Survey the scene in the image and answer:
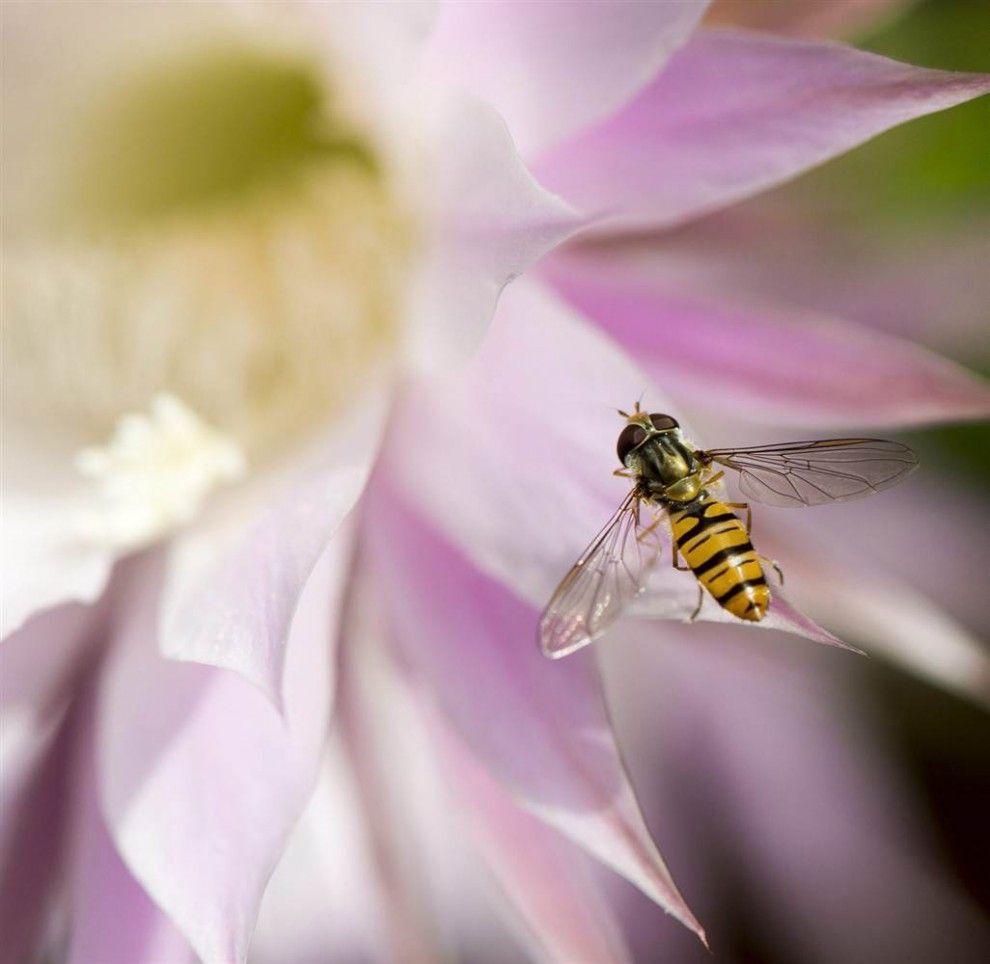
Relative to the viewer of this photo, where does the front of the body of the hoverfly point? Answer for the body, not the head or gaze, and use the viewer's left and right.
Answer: facing away from the viewer and to the left of the viewer
